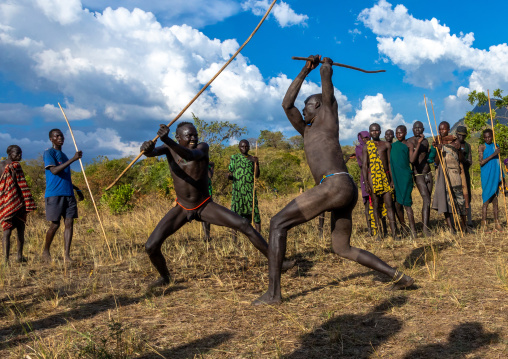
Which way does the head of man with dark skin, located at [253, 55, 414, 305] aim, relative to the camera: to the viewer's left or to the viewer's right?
to the viewer's left

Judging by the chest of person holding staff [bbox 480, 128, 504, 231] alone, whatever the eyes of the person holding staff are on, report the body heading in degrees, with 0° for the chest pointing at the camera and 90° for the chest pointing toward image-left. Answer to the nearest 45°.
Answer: approximately 0°

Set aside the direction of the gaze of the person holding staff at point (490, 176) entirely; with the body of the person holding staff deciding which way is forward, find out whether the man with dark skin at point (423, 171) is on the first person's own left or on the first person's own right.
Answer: on the first person's own right

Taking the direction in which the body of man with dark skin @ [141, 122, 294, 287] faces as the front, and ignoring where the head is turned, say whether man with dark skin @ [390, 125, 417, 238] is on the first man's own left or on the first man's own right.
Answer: on the first man's own left

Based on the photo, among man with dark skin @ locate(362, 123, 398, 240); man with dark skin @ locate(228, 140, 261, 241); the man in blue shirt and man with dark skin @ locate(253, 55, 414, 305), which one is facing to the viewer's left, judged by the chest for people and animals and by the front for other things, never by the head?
man with dark skin @ locate(253, 55, 414, 305)

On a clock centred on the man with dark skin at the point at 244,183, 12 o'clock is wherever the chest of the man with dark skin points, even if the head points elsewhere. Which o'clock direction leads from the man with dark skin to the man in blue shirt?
The man in blue shirt is roughly at 2 o'clock from the man with dark skin.
